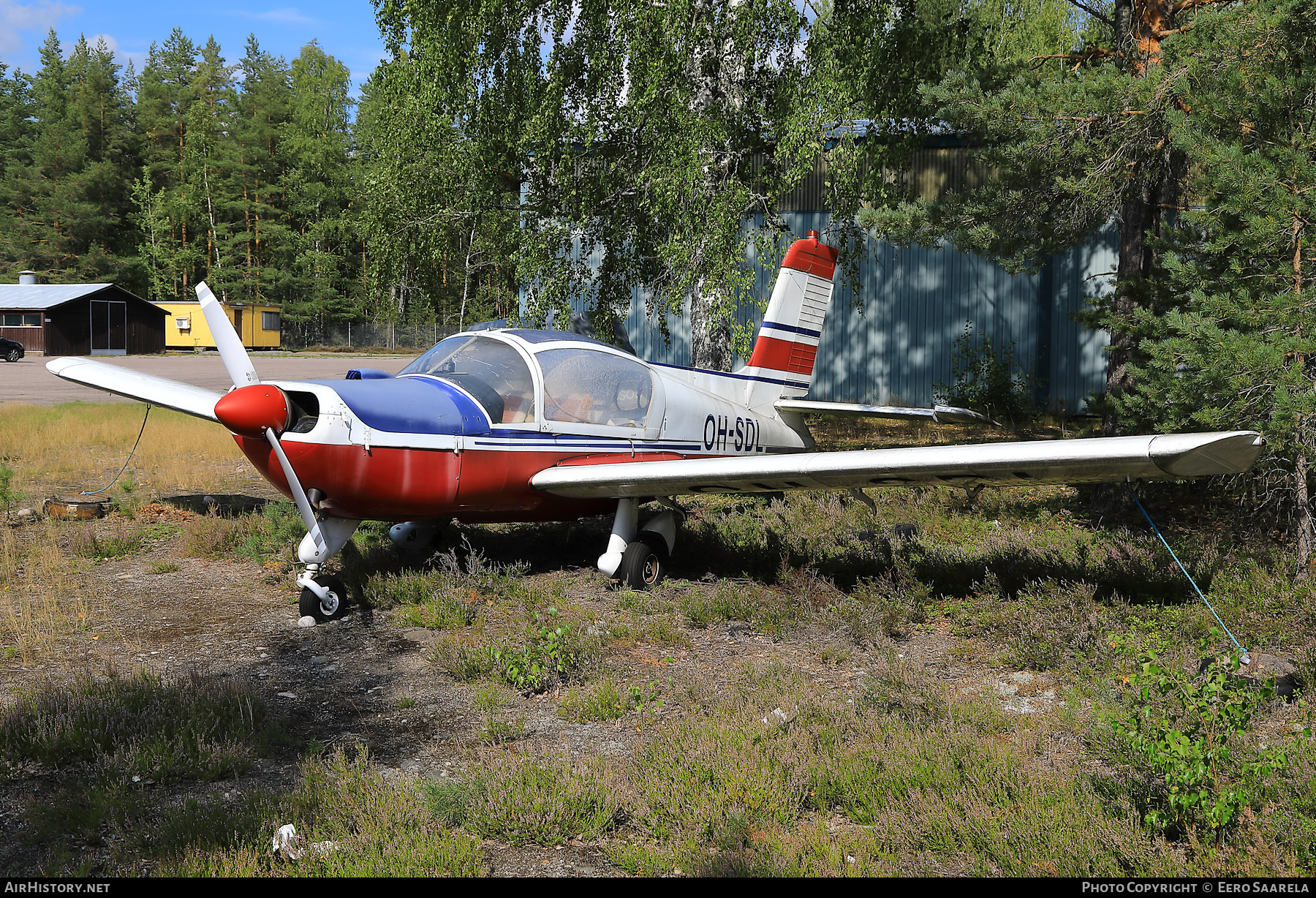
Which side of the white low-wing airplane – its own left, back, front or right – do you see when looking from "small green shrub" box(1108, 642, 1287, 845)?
left

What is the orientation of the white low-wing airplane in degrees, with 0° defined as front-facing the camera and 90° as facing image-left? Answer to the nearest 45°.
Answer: approximately 45°

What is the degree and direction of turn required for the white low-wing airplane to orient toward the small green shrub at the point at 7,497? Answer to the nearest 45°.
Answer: approximately 90° to its right

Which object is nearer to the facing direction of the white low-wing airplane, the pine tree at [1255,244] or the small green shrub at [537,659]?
the small green shrub

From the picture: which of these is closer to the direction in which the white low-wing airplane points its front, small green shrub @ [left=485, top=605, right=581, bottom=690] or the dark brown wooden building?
the small green shrub

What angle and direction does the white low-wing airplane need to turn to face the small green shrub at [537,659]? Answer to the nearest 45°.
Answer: approximately 45° to its left

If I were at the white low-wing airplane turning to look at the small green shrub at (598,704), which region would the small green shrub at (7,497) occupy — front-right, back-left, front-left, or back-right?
back-right

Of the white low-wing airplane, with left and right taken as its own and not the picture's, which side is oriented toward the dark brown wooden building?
right

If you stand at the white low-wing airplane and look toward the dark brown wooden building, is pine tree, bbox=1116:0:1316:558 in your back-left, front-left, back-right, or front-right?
back-right
